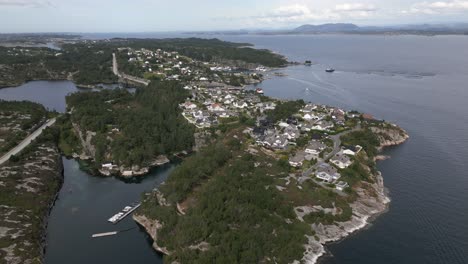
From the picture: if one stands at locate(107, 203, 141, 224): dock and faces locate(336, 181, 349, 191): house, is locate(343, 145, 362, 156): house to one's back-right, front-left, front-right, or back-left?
front-left

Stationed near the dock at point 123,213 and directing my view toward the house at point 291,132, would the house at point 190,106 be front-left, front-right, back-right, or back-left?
front-left

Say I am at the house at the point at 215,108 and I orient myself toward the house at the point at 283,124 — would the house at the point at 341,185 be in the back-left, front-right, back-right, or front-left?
front-right

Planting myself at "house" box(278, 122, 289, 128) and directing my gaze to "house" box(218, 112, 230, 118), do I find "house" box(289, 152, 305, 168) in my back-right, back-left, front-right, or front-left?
back-left

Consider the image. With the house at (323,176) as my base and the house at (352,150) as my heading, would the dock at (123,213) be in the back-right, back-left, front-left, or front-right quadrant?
back-left
